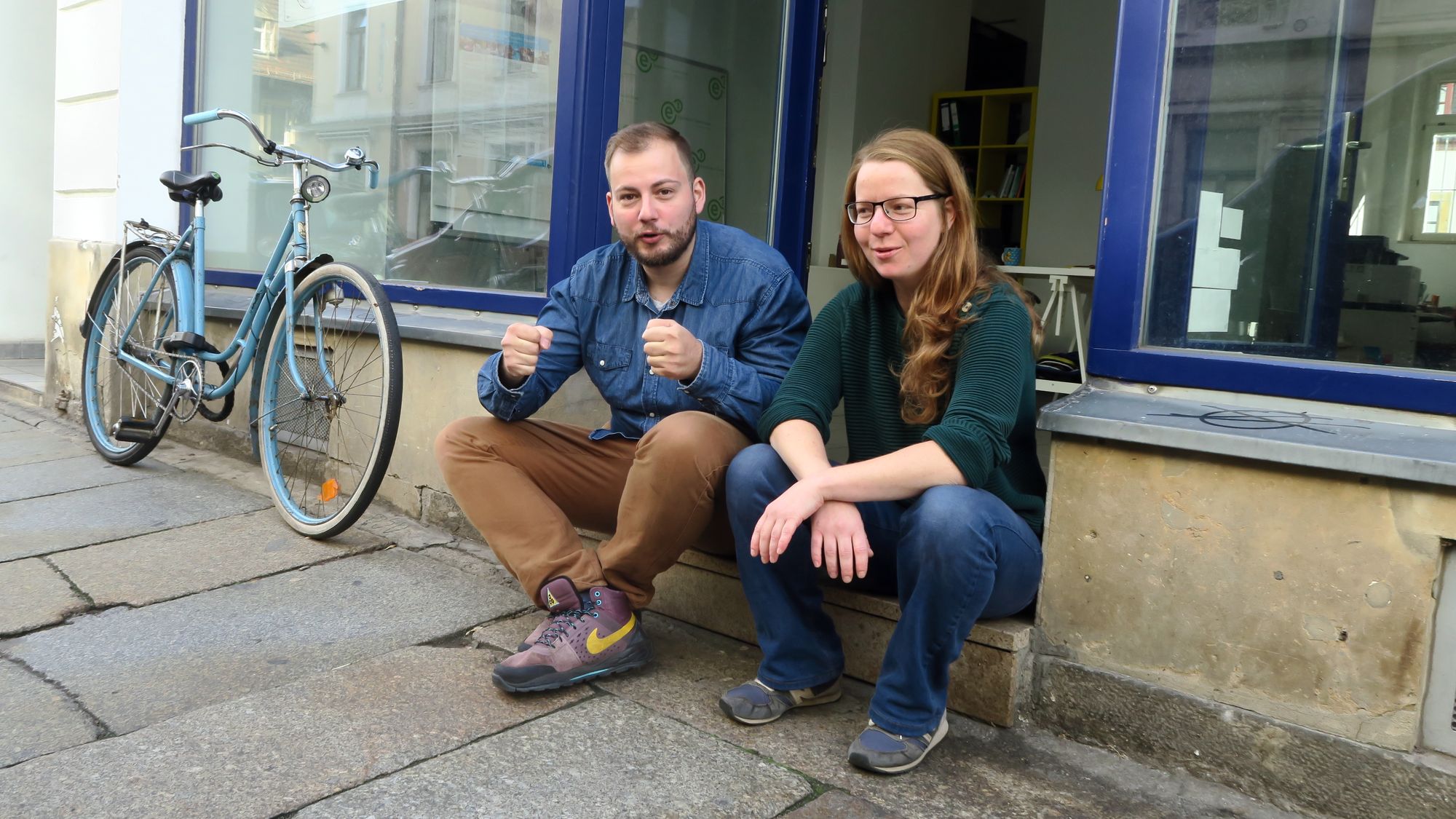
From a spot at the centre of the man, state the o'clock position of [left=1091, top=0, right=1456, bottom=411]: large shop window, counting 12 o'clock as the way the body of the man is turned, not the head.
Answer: The large shop window is roughly at 8 o'clock from the man.

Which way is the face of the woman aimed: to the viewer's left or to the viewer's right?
to the viewer's left

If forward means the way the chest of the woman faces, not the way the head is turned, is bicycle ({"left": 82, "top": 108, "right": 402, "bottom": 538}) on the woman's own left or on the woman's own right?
on the woman's own right

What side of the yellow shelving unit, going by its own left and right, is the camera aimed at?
front

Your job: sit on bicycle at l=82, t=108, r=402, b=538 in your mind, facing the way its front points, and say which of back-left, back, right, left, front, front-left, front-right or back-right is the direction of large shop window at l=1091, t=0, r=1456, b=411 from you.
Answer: front

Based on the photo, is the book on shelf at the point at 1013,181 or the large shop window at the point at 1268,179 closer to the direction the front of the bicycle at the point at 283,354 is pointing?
the large shop window

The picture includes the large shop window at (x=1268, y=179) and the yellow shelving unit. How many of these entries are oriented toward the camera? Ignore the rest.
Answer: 2

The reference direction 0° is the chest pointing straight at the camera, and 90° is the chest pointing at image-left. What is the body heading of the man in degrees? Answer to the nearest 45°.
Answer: approximately 45°

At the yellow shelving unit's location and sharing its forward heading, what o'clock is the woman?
The woman is roughly at 12 o'clock from the yellow shelving unit.

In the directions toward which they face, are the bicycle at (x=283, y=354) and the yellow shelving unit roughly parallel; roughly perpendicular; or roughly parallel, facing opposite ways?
roughly perpendicular

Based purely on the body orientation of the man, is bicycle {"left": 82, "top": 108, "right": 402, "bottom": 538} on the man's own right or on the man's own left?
on the man's own right

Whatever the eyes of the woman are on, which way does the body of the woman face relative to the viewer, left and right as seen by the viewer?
facing the viewer and to the left of the viewer

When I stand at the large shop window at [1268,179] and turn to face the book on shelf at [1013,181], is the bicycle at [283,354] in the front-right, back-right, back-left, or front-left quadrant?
front-left

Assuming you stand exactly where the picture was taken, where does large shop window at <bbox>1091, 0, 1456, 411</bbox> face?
facing the viewer

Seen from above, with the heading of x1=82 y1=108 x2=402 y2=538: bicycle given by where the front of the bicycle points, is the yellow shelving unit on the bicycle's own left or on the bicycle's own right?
on the bicycle's own left

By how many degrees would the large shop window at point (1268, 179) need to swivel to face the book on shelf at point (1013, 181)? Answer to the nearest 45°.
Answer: approximately 180°
